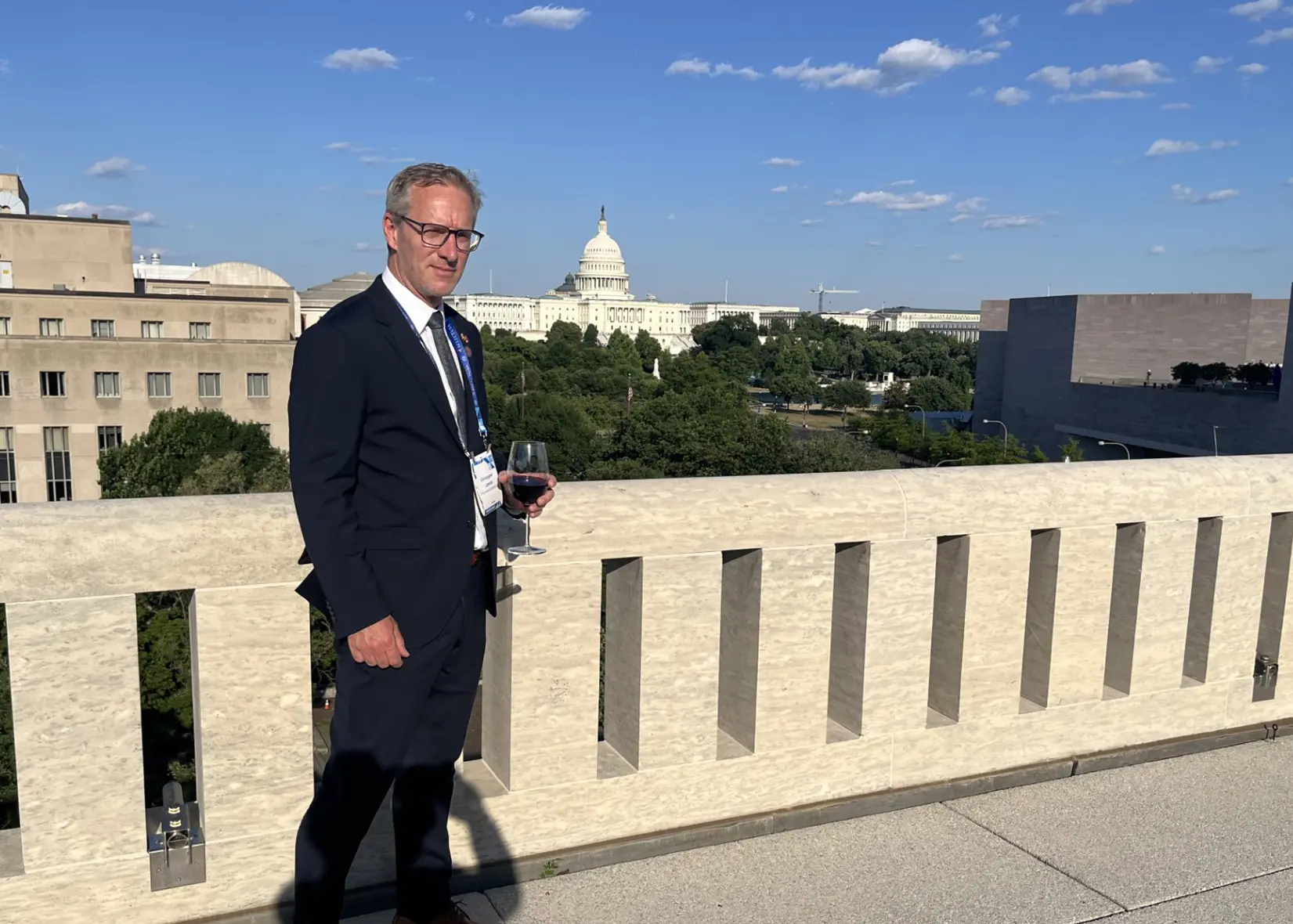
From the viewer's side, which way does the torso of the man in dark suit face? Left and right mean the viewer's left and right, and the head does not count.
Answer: facing the viewer and to the right of the viewer

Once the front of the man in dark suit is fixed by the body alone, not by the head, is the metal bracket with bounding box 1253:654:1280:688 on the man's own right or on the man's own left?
on the man's own left
